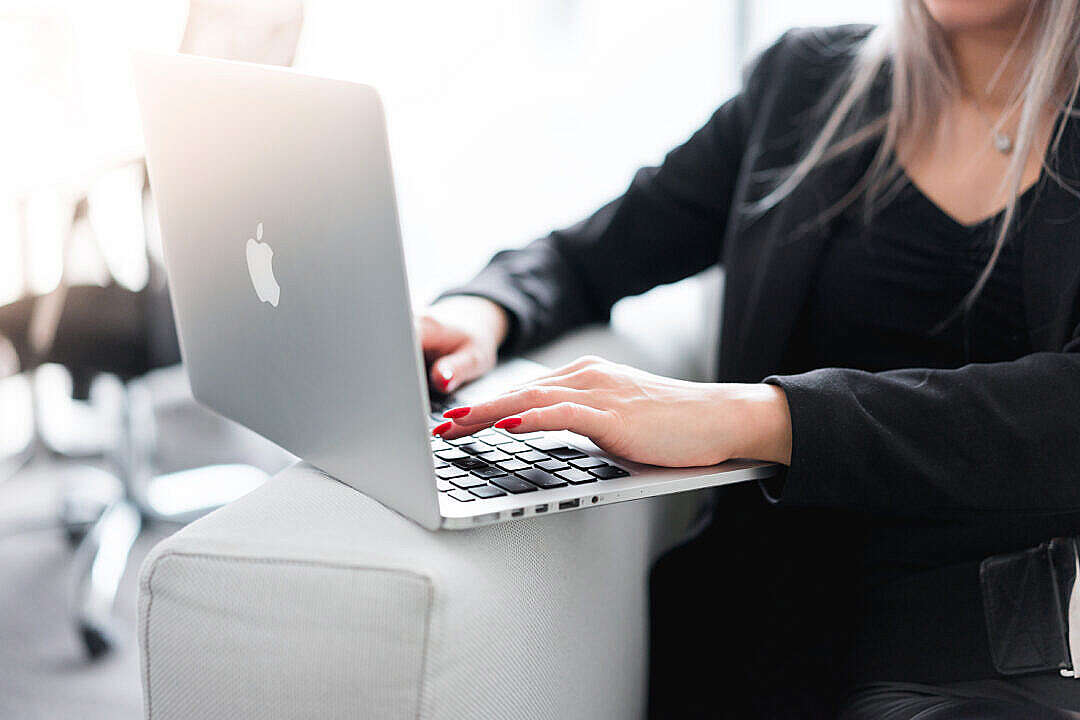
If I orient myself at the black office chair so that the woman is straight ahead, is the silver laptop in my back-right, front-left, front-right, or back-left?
front-right

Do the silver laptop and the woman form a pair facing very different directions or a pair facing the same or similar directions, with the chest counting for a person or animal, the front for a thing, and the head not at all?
very different directions

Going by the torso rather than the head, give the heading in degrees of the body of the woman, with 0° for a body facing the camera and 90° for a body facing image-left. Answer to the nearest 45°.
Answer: approximately 45°

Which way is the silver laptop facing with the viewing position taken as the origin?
facing away from the viewer and to the right of the viewer

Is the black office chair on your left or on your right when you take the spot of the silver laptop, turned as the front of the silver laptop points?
on your left

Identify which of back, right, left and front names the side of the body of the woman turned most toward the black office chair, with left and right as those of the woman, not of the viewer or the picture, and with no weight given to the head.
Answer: right
